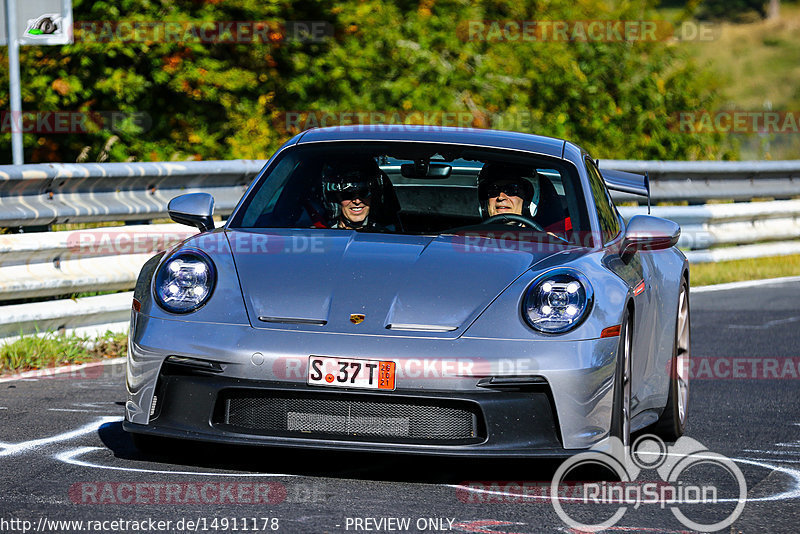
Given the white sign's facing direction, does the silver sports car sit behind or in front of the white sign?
in front

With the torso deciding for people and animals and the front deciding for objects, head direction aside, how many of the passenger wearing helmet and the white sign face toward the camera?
2

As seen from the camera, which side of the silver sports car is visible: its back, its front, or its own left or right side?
front

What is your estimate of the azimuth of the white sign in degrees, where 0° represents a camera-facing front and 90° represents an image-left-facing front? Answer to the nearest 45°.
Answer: approximately 0°

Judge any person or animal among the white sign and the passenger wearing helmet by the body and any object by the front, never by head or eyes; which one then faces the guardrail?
the white sign

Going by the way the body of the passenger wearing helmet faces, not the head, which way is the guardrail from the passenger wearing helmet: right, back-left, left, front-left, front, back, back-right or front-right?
back-right

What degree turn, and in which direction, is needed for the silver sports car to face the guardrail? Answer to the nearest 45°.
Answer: approximately 135° to its right

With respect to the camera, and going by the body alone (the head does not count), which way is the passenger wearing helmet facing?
toward the camera
